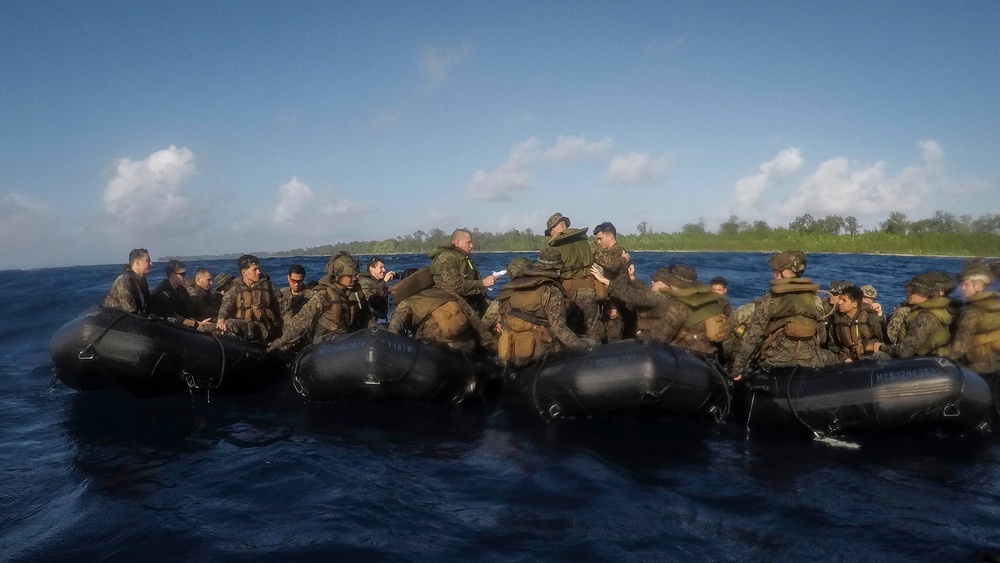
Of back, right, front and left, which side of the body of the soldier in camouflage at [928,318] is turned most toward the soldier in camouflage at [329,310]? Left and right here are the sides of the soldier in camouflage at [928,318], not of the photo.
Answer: front

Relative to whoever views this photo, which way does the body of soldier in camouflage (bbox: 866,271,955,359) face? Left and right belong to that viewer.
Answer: facing to the left of the viewer

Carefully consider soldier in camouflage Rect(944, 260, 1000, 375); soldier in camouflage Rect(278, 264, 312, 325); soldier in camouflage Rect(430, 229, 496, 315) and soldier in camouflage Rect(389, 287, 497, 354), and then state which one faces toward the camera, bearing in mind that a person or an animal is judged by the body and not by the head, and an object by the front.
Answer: soldier in camouflage Rect(278, 264, 312, 325)

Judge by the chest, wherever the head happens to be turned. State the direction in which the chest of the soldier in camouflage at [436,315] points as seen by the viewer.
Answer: away from the camera

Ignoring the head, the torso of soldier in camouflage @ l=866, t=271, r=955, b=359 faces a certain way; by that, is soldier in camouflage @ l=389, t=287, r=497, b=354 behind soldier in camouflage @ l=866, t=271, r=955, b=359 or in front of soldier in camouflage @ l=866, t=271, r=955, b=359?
in front

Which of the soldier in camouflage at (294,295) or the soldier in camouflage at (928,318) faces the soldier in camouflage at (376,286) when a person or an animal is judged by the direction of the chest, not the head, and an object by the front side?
the soldier in camouflage at (928,318)

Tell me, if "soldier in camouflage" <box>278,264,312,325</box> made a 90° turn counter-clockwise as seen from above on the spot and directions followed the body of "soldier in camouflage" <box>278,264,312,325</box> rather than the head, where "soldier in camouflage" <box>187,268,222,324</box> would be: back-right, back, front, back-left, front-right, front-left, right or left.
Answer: back-left

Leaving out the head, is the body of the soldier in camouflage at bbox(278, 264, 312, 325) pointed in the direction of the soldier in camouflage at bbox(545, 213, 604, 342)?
no

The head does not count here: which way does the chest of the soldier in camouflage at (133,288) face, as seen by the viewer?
to the viewer's right

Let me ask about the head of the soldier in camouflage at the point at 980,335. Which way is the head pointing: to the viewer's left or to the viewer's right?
to the viewer's left

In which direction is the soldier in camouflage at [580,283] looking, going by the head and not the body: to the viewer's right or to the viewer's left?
to the viewer's left

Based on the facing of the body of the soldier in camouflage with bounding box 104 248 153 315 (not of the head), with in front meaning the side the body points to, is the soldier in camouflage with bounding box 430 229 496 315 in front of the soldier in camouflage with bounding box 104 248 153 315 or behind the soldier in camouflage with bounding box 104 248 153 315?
in front

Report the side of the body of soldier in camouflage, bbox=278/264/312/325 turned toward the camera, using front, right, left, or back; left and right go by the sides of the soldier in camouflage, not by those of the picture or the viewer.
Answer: front
